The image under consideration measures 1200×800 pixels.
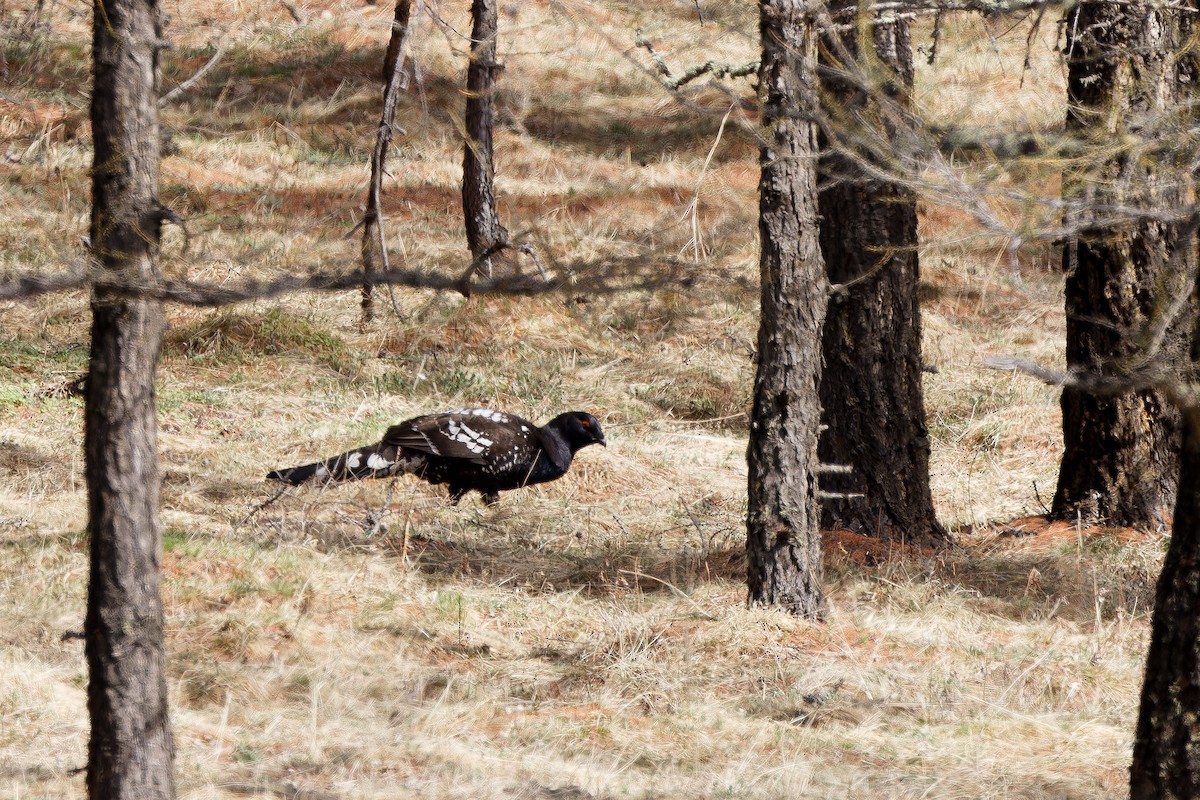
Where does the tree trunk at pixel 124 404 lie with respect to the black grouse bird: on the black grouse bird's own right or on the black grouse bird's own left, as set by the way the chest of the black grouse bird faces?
on the black grouse bird's own right

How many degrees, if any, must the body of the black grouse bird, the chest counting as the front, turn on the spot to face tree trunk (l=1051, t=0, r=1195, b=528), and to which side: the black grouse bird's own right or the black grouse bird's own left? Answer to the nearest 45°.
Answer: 0° — it already faces it

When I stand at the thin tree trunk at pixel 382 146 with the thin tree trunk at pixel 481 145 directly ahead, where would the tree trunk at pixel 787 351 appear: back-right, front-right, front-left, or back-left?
back-right

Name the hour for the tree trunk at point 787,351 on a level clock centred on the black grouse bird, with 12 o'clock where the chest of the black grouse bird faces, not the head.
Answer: The tree trunk is roughly at 2 o'clock from the black grouse bird.

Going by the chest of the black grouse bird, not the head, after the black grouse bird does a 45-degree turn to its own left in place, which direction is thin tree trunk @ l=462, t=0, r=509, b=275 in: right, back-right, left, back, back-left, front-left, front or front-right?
front-left

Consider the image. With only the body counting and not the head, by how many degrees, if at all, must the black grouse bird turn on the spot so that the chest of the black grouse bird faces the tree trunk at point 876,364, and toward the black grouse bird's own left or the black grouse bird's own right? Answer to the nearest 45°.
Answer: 0° — it already faces it

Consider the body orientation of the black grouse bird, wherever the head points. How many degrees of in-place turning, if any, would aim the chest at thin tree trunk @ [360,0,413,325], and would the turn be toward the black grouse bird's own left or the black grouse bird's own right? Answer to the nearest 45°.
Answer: approximately 90° to the black grouse bird's own left

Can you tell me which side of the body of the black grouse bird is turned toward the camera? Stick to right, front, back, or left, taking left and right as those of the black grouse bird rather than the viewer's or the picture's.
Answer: right
